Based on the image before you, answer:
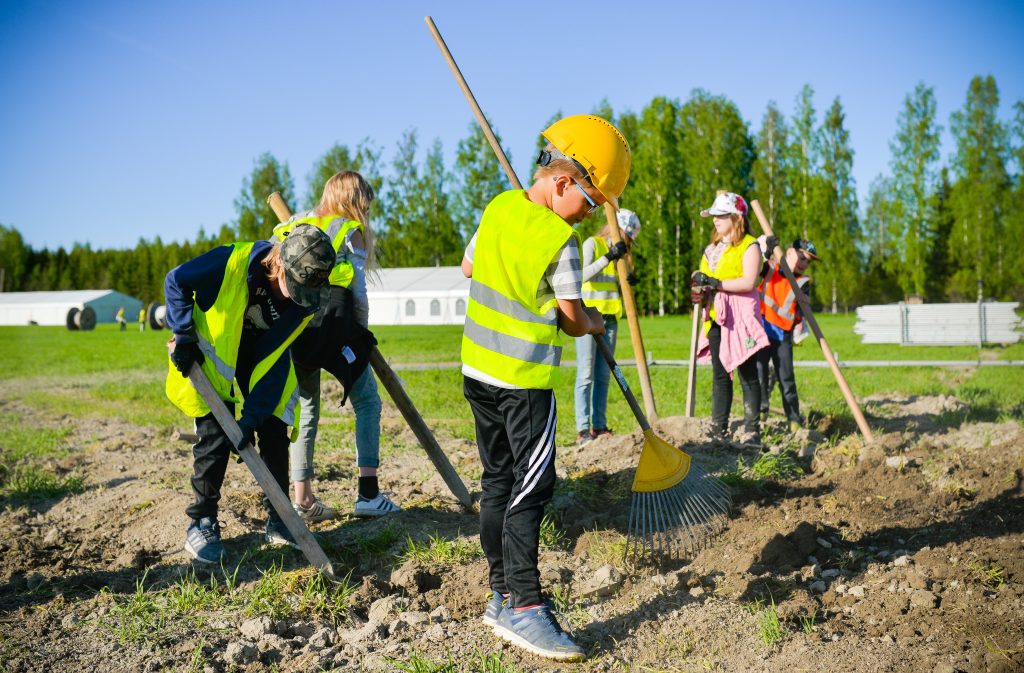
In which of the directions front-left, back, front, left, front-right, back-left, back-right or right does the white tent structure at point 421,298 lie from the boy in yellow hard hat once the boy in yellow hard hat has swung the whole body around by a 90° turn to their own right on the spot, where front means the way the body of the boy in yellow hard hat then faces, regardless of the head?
back-left

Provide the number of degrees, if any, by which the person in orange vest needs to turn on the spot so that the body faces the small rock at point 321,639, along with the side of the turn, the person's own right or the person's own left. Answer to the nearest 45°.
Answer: approximately 45° to the person's own right

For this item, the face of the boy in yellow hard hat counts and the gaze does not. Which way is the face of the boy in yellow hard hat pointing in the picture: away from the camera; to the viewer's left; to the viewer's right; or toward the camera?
to the viewer's right

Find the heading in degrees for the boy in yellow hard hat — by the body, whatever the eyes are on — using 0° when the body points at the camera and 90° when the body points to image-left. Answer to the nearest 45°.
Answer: approximately 225°

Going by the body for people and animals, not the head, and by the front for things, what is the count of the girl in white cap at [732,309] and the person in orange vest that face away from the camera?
0

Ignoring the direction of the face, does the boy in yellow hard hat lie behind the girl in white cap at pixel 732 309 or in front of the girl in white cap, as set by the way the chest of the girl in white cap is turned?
in front

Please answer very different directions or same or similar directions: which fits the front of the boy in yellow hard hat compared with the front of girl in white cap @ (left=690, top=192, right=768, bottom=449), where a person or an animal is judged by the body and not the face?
very different directions

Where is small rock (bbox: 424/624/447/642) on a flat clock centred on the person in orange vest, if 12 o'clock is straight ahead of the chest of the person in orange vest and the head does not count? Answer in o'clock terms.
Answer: The small rock is roughly at 2 o'clock from the person in orange vest.

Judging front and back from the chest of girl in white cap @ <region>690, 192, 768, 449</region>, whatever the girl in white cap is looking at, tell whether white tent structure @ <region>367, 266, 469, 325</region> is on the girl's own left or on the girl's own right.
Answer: on the girl's own right

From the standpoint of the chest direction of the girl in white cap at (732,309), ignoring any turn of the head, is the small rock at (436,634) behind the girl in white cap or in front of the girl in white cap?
in front

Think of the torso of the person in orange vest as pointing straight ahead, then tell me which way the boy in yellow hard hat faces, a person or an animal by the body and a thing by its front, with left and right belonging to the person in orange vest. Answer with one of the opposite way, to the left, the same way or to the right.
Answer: to the left
